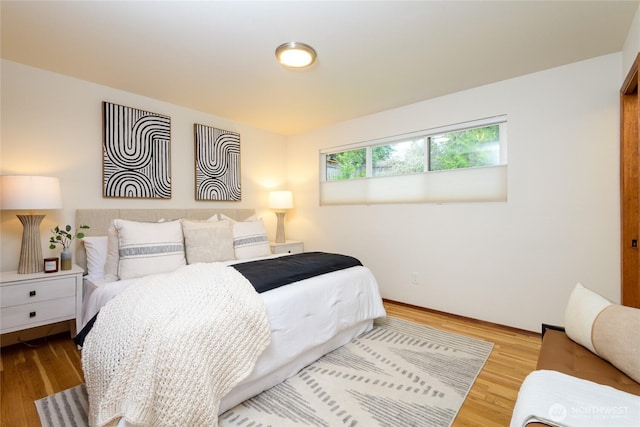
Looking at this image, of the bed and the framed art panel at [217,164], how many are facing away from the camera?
0

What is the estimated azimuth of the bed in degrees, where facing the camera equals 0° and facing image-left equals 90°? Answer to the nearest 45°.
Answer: approximately 315°

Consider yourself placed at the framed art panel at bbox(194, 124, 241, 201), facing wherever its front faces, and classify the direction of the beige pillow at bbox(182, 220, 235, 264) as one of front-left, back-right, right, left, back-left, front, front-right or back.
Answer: front-right

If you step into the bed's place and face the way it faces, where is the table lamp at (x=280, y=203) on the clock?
The table lamp is roughly at 8 o'clock from the bed.

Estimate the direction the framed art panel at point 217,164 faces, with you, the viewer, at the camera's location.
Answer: facing the viewer and to the right of the viewer

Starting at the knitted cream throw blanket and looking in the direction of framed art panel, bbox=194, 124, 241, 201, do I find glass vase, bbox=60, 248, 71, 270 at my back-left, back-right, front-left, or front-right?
front-left

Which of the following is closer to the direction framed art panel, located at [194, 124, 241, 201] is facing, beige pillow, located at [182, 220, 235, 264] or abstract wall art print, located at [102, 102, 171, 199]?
the beige pillow

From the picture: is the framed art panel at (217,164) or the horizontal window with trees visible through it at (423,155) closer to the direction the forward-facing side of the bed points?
the horizontal window with trees visible through it

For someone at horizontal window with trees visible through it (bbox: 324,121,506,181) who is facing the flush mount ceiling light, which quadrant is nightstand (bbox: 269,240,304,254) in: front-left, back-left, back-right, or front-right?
front-right

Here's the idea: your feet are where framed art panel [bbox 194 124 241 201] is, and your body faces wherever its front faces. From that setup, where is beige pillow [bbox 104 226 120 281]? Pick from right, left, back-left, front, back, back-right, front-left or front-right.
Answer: right

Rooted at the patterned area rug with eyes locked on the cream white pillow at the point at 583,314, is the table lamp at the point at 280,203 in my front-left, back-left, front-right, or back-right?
back-left

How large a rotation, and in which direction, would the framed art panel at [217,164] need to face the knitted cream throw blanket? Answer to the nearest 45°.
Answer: approximately 45° to its right

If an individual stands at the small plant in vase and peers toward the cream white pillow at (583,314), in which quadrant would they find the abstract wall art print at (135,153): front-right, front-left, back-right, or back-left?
front-left

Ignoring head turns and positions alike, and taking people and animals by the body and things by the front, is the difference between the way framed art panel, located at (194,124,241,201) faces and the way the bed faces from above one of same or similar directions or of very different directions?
same or similar directions
